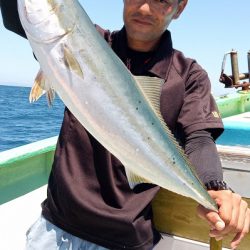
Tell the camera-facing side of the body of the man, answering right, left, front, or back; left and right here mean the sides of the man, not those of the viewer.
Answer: front
